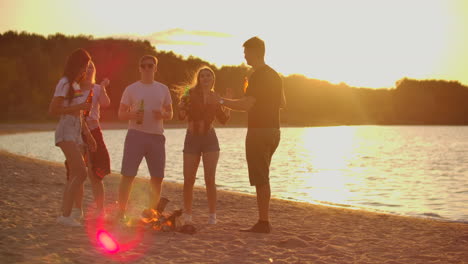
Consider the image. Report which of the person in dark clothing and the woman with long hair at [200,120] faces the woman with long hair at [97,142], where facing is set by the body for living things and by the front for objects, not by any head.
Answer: the person in dark clothing

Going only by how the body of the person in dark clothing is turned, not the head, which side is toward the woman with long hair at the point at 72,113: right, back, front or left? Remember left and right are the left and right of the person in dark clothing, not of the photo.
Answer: front

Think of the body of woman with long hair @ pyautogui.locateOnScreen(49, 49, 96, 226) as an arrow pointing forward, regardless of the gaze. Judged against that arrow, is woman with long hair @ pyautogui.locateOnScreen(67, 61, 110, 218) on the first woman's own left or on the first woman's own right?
on the first woman's own left

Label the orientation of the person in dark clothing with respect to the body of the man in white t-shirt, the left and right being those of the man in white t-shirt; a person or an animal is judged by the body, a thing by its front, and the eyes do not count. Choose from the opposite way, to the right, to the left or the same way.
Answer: to the right

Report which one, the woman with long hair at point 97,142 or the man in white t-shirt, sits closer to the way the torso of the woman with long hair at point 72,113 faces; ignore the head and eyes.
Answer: the man in white t-shirt

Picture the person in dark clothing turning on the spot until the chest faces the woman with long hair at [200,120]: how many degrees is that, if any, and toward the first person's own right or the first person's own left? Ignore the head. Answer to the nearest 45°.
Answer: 0° — they already face them

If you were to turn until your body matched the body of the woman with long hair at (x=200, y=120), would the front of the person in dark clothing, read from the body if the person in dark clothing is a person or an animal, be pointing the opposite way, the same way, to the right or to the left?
to the right

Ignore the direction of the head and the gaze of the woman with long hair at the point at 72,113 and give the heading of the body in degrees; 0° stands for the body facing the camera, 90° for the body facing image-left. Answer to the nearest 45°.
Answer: approximately 270°

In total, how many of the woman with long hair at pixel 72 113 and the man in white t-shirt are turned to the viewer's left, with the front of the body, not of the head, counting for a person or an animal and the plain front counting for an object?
0

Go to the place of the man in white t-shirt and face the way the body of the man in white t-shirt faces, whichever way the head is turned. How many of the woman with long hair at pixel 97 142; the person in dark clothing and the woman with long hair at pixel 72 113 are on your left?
1

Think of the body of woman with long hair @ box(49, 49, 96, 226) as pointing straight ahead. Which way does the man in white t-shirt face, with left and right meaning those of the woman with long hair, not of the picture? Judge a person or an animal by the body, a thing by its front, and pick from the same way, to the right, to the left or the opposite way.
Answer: to the right

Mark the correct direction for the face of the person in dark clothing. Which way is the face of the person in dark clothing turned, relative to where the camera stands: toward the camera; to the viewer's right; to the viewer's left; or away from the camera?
to the viewer's left

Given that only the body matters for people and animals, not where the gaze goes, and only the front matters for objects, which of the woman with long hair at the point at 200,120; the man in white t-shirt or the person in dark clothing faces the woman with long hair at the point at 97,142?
the person in dark clothing

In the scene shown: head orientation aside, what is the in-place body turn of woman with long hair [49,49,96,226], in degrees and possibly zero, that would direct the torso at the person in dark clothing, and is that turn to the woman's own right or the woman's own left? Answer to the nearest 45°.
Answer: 0° — they already face them

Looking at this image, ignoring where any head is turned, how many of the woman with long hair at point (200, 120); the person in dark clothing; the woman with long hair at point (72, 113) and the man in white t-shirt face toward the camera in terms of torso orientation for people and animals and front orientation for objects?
2
